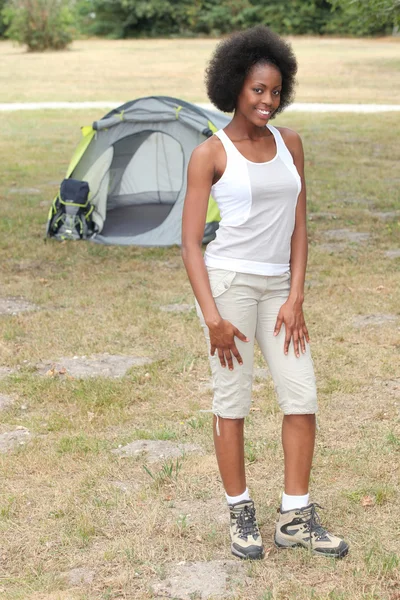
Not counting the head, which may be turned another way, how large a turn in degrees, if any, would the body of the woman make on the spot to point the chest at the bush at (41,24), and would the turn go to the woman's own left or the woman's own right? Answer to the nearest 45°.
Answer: approximately 135° to the woman's own left

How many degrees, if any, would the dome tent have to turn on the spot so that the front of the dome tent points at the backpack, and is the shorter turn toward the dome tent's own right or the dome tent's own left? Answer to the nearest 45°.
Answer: approximately 45° to the dome tent's own right

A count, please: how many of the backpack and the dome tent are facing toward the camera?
2

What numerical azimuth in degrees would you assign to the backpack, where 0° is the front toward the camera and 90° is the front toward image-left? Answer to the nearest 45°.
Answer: approximately 0°

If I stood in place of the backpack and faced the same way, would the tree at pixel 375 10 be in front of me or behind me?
behind

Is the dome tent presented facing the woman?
yes

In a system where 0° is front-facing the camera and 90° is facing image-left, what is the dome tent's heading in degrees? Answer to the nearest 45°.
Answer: approximately 0°

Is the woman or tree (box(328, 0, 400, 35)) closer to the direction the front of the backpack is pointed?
the woman

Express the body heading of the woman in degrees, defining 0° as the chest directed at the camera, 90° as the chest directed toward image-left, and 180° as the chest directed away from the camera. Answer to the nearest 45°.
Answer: approximately 315°

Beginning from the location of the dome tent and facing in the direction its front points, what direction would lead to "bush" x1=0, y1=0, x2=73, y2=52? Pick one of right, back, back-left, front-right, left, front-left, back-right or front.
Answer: back
